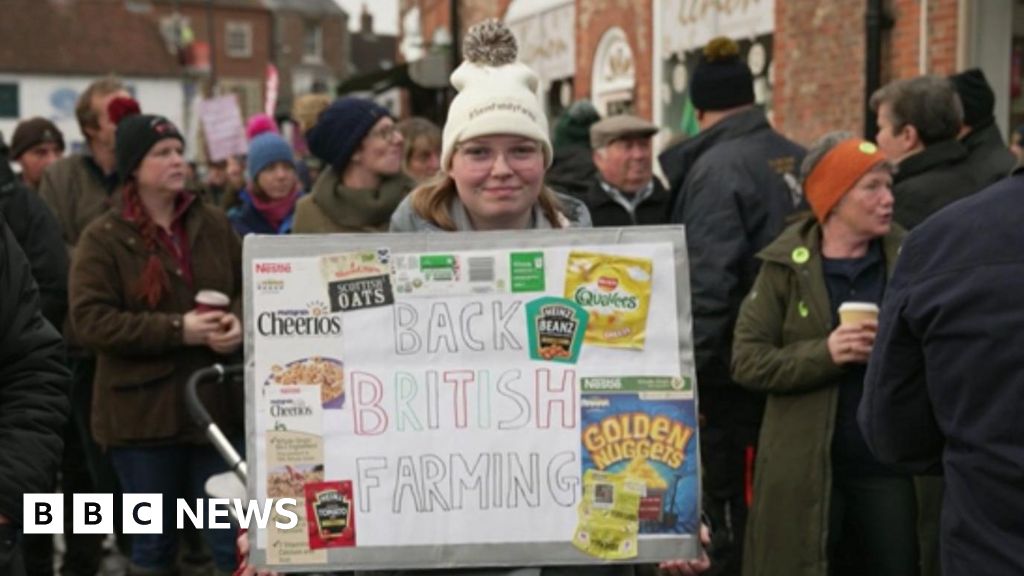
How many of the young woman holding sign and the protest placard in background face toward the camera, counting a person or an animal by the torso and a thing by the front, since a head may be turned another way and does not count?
2

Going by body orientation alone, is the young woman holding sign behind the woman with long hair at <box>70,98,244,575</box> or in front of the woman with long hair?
in front

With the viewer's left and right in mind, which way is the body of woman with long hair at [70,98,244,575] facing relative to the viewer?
facing the viewer and to the right of the viewer

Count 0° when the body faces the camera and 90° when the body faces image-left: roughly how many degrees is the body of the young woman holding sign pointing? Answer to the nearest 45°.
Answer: approximately 0°

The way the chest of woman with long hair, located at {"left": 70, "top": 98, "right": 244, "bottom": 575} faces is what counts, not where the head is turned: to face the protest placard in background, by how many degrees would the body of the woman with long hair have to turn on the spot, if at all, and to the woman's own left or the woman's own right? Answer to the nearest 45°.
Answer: approximately 135° to the woman's own left

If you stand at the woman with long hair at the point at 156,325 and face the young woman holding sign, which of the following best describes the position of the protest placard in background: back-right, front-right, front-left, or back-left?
back-left

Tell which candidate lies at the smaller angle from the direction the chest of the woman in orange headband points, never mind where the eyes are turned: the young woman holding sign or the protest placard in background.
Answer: the young woman holding sign

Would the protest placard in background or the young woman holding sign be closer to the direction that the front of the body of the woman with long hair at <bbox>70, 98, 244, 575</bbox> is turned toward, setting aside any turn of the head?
the young woman holding sign
